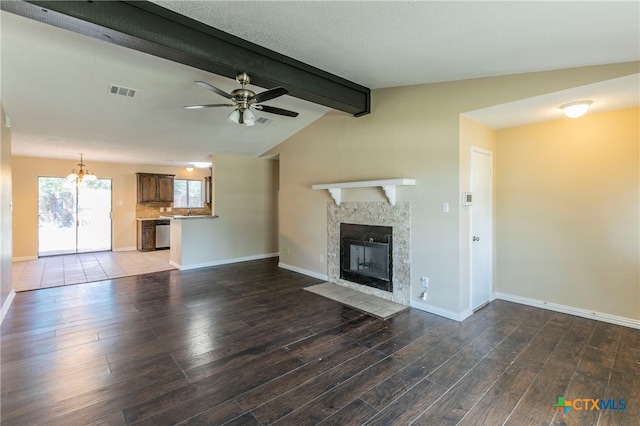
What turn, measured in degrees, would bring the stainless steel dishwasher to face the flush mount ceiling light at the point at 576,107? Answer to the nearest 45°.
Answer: approximately 45° to its left

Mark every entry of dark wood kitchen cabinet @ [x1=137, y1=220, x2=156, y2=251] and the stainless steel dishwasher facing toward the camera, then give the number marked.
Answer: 2

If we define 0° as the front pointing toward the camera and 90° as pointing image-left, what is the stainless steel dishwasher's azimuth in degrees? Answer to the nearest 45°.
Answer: approximately 0°

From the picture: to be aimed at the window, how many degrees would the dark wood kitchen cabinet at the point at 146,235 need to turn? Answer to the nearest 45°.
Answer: approximately 135° to its left

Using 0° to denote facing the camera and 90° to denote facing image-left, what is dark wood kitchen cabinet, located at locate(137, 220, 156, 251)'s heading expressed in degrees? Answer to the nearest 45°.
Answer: approximately 0°

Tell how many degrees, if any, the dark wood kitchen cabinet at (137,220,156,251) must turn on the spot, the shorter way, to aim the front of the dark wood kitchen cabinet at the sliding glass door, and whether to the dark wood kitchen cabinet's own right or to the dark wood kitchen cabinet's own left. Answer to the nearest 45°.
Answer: approximately 90° to the dark wood kitchen cabinet's own right
